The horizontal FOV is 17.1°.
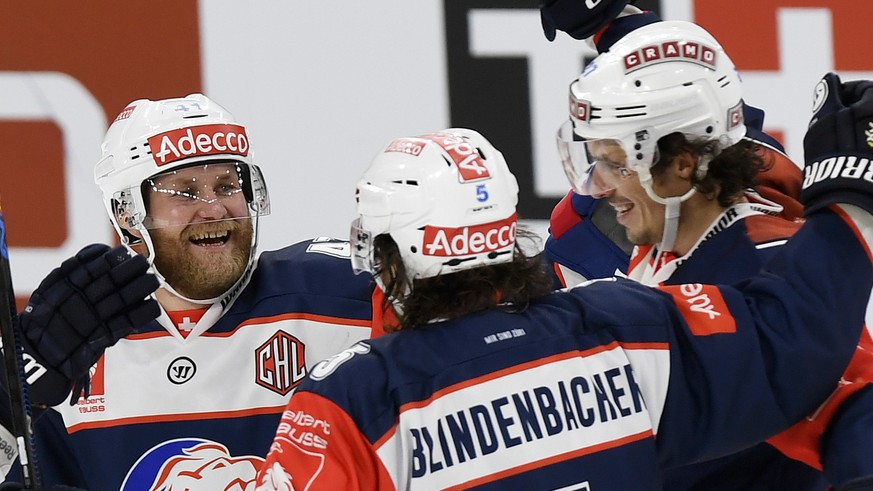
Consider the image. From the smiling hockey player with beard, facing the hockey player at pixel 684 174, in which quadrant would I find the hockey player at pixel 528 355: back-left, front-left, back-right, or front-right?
front-right

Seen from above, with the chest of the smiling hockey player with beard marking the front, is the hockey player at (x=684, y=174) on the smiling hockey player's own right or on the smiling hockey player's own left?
on the smiling hockey player's own left

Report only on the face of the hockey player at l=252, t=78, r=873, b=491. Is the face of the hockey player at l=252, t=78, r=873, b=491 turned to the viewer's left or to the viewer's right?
to the viewer's left

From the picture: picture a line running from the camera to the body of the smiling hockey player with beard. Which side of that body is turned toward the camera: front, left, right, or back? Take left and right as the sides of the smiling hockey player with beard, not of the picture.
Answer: front

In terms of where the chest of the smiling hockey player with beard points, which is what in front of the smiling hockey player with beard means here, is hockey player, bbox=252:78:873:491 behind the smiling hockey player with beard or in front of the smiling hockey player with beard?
in front
